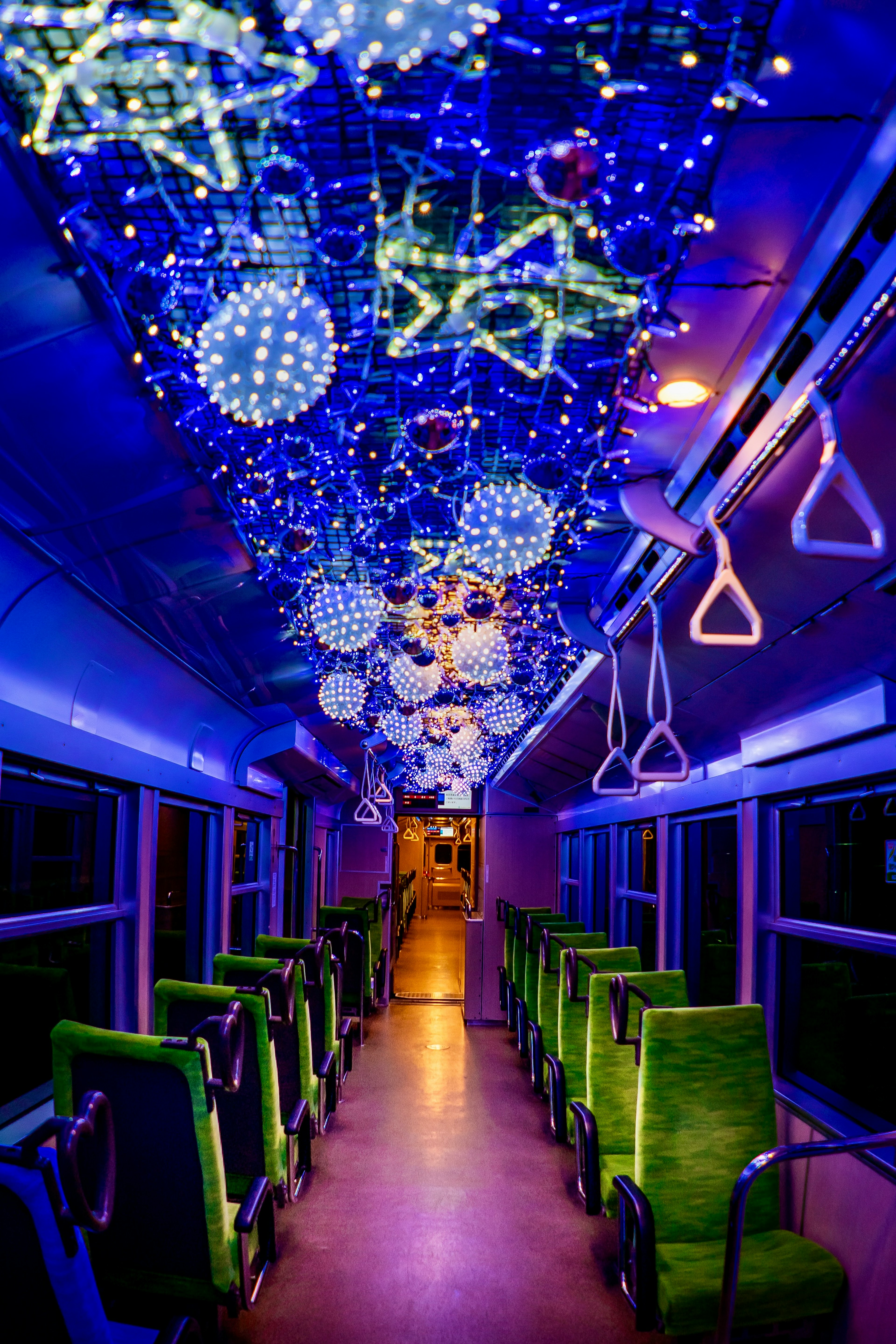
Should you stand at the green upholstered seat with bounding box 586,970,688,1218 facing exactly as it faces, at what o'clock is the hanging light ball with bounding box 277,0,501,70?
The hanging light ball is roughly at 12 o'clock from the green upholstered seat.

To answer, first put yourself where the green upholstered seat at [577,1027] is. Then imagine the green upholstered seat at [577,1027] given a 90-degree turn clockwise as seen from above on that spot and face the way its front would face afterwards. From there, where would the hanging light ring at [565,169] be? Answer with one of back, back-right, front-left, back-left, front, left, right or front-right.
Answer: left

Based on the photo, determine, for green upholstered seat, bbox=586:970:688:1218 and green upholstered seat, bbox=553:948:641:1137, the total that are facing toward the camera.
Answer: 2

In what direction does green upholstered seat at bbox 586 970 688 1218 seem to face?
toward the camera

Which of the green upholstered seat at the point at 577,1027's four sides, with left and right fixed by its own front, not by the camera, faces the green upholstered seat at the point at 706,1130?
front

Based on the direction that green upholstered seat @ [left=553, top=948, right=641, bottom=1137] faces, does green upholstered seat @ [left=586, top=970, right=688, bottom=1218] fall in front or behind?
in front

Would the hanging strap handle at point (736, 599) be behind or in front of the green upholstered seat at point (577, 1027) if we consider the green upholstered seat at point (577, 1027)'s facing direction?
in front
